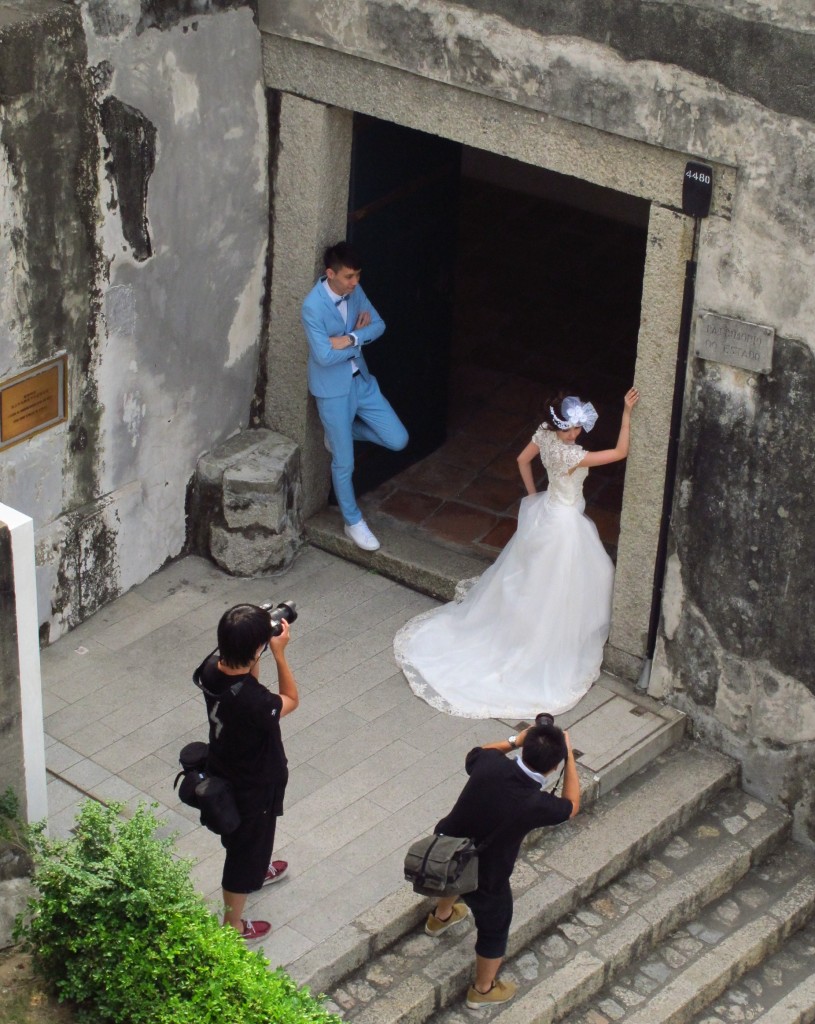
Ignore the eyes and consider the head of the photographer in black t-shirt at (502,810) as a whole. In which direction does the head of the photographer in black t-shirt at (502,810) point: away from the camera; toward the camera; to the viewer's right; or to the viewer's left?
away from the camera

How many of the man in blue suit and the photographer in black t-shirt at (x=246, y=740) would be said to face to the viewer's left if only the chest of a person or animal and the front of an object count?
0

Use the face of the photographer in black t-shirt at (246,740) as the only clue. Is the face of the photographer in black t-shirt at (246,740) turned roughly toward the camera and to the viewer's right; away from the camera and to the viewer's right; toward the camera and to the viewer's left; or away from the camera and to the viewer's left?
away from the camera and to the viewer's right

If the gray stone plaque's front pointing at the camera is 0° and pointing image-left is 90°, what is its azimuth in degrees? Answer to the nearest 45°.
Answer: approximately 45°

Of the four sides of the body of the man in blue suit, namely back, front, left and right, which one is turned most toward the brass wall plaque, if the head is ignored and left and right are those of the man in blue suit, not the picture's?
right

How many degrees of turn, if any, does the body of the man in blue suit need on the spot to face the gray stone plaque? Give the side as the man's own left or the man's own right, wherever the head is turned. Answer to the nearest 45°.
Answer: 0° — they already face it

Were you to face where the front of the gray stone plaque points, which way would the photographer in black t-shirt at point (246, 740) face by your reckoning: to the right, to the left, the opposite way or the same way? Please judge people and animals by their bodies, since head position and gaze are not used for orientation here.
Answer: the opposite way

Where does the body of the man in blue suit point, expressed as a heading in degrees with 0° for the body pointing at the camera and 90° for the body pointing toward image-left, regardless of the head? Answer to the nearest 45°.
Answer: approximately 315°

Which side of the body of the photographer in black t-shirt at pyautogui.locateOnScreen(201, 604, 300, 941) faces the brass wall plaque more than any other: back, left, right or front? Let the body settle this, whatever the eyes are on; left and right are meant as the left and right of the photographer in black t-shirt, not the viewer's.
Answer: left

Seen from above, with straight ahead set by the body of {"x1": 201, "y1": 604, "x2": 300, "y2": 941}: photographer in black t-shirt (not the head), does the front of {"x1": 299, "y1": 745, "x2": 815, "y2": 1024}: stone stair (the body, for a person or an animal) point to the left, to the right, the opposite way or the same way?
to the right

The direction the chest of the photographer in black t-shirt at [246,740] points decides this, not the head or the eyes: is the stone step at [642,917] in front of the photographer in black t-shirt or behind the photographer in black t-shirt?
in front

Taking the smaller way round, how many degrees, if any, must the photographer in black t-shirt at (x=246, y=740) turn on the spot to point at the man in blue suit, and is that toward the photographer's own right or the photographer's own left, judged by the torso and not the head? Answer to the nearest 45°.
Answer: approximately 45° to the photographer's own left
